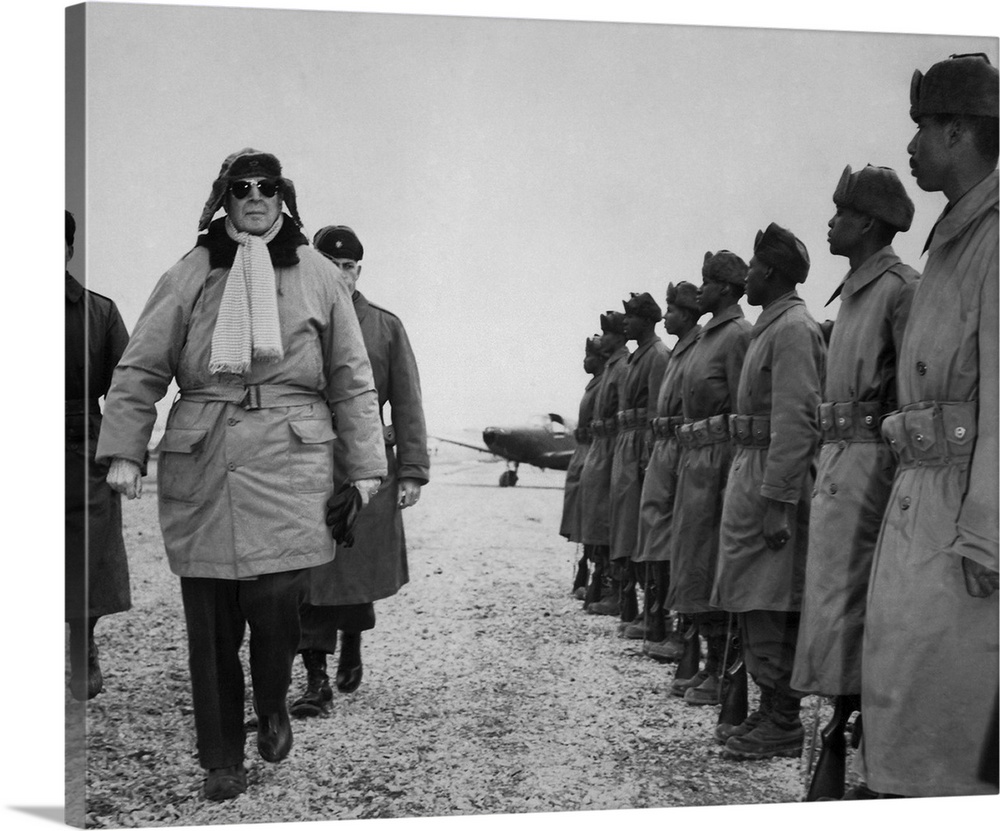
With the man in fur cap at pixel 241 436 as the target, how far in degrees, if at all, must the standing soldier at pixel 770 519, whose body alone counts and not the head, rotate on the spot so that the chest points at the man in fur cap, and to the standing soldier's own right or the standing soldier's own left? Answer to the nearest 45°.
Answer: approximately 45° to the standing soldier's own left

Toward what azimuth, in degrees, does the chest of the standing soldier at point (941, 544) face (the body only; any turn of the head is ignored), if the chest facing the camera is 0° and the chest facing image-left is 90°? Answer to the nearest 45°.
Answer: approximately 90°

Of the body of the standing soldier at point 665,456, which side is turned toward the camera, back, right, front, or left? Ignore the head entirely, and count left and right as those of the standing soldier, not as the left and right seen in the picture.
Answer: left

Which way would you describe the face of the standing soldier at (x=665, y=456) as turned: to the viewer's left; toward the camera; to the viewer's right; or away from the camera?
to the viewer's left

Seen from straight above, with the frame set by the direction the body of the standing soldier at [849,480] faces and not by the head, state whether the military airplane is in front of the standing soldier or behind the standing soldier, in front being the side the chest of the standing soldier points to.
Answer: in front

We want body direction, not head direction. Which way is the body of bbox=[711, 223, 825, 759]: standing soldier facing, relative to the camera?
to the viewer's left

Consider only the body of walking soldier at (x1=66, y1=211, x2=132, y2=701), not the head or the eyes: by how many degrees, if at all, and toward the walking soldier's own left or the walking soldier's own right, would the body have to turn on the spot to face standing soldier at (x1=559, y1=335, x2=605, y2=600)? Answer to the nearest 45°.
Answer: approximately 90° to the walking soldier's own left

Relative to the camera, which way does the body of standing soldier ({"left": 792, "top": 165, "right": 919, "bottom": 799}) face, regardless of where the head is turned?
to the viewer's left

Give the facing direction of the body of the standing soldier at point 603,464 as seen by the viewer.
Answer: to the viewer's left
